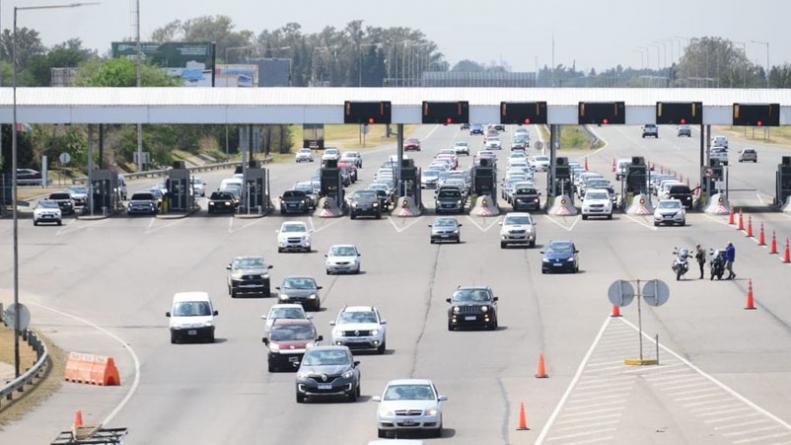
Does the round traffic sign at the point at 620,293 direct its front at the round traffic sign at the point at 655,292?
no

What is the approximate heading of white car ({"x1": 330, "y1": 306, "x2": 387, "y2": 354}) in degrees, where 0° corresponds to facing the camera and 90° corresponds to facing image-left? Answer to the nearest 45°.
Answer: approximately 0°

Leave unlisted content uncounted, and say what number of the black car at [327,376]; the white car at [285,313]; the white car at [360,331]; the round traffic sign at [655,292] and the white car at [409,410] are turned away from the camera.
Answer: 1

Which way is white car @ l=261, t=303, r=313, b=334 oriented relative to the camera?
toward the camera

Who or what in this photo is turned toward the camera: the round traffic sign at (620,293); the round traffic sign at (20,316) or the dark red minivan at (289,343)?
the dark red minivan

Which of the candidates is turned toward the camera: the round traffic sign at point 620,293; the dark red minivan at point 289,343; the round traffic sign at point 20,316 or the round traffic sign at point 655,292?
the dark red minivan

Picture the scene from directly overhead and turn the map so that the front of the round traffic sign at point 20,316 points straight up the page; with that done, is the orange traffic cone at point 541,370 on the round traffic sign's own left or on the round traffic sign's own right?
on the round traffic sign's own right

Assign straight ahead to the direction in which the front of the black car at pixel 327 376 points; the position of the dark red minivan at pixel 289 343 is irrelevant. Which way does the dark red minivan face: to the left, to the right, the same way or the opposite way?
the same way

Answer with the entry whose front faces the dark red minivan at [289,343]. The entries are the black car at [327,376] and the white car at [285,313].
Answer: the white car

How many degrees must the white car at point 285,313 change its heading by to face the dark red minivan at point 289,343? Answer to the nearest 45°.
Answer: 0° — it already faces it

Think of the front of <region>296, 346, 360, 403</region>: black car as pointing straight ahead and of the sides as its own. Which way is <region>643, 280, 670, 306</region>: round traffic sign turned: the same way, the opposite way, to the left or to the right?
the opposite way

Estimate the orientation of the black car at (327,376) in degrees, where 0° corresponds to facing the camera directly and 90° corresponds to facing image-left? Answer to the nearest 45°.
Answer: approximately 0°

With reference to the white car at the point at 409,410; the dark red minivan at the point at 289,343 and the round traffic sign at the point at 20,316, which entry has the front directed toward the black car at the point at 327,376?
the dark red minivan

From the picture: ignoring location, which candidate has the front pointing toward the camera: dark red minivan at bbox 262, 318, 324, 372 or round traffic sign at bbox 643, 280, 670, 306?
the dark red minivan

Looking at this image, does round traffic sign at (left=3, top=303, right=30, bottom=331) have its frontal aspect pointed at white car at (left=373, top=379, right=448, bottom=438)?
no

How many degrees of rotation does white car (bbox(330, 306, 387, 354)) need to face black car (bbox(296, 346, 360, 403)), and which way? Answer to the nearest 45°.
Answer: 0° — it already faces it

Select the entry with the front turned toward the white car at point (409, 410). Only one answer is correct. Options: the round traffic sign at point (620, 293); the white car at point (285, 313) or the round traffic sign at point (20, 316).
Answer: the white car at point (285, 313)

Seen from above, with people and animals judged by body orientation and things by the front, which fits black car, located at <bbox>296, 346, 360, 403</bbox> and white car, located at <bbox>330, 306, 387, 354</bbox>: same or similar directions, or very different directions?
same or similar directions

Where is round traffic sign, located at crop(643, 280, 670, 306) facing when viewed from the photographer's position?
facing away from the viewer

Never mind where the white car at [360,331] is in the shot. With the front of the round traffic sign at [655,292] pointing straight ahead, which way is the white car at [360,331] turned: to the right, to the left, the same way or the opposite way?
the opposite way

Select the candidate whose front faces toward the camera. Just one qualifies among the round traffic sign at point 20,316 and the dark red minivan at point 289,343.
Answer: the dark red minivan
